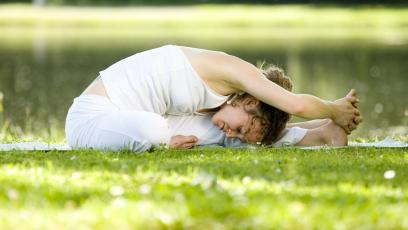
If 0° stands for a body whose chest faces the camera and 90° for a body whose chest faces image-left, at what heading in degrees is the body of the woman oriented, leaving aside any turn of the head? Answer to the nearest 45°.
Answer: approximately 270°
